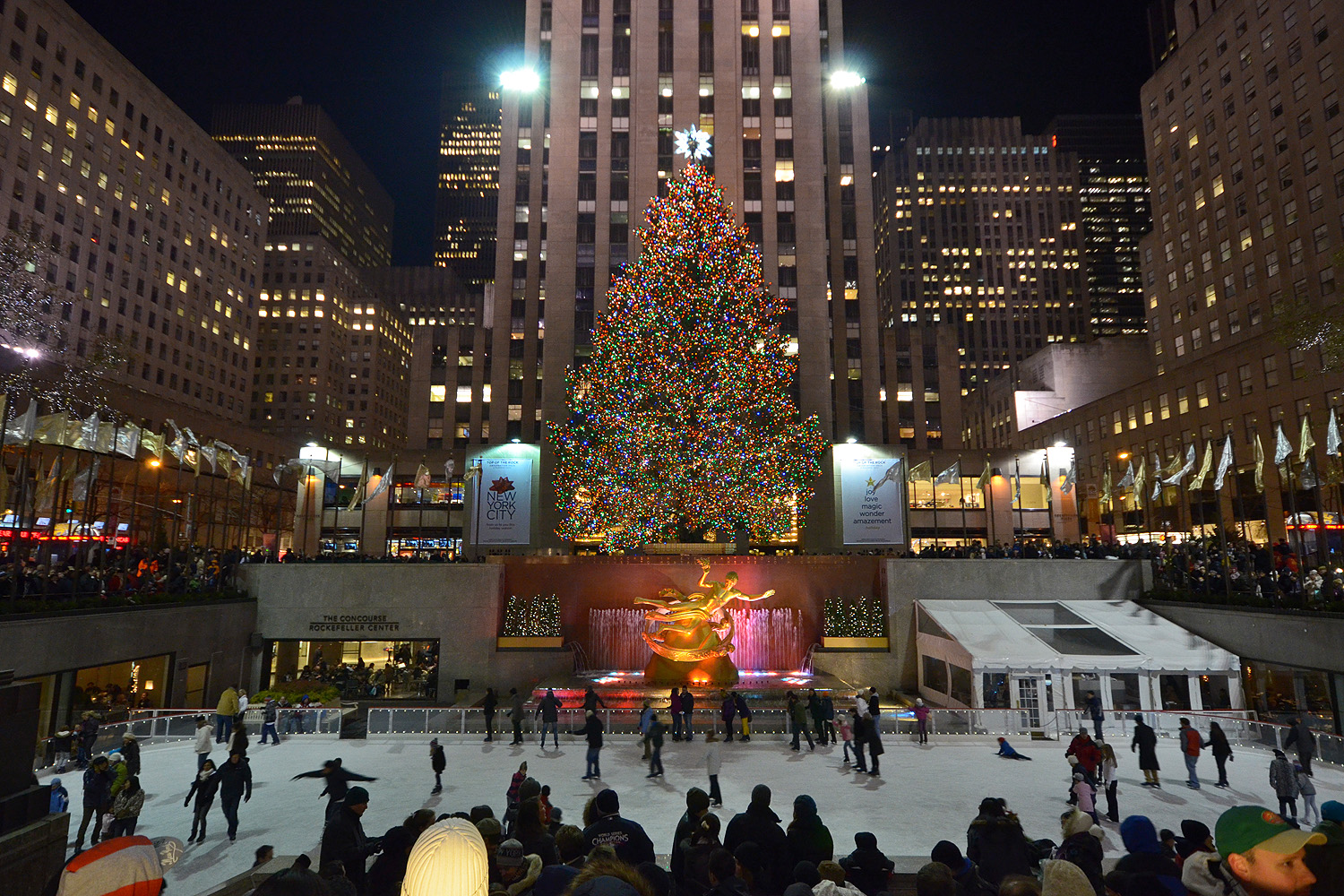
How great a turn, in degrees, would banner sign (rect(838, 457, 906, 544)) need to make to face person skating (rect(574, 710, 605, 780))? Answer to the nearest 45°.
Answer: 0° — it already faces them

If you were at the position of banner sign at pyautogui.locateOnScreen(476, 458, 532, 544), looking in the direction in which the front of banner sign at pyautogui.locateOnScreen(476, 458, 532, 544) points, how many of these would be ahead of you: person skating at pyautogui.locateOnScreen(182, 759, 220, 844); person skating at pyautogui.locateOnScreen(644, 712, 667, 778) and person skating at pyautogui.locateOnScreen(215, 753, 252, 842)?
3

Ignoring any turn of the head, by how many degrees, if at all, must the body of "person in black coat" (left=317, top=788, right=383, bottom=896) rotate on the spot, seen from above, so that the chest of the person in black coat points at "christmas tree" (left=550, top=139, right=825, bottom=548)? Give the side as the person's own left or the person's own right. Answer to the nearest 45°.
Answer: approximately 45° to the person's own left

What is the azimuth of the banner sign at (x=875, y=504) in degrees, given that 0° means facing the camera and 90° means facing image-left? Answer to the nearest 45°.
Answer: approximately 0°

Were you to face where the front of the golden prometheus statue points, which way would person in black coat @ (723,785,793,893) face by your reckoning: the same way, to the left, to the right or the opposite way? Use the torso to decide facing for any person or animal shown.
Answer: the opposite way

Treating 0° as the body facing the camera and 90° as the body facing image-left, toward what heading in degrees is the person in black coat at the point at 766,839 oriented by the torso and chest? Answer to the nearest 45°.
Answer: approximately 180°

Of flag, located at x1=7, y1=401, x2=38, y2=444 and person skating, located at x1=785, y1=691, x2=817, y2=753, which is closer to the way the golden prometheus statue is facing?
the person skating

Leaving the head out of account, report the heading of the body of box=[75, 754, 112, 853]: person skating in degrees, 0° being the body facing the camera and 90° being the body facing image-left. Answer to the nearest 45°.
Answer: approximately 315°

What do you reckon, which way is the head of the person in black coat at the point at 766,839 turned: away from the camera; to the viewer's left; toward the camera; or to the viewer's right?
away from the camera

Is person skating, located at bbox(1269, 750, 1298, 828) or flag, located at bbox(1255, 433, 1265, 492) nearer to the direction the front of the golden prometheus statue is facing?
the person skating

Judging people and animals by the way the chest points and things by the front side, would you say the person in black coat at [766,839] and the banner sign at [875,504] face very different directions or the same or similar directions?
very different directions

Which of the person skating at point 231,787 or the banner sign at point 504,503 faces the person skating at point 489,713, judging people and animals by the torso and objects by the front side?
the banner sign
